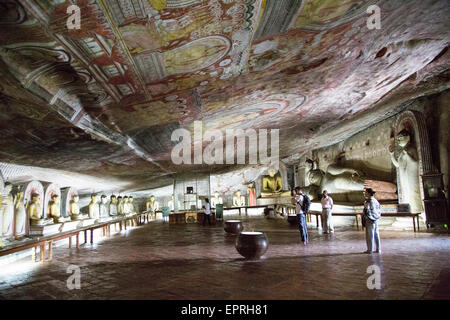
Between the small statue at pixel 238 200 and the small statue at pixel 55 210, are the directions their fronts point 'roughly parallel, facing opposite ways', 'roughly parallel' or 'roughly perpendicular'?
roughly perpendicular

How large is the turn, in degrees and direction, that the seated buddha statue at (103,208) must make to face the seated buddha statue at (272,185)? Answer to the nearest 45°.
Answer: approximately 45° to its left

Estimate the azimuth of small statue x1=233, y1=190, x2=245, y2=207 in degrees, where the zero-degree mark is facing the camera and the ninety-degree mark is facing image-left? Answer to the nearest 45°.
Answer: approximately 0°

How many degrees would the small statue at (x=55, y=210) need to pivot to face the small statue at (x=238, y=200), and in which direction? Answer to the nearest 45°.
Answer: approximately 90° to its left

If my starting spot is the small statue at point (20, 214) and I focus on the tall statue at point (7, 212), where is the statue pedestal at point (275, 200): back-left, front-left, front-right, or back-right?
back-left

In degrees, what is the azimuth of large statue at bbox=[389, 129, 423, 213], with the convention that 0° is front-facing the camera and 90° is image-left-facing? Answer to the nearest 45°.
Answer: approximately 45°

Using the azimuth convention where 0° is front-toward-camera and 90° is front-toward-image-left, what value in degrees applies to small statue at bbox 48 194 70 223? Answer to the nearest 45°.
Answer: approximately 315°

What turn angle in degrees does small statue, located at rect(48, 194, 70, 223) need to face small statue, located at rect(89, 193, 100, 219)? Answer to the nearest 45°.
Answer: approximately 90° to its left

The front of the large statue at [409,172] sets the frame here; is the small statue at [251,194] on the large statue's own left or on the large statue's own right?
on the large statue's own right
